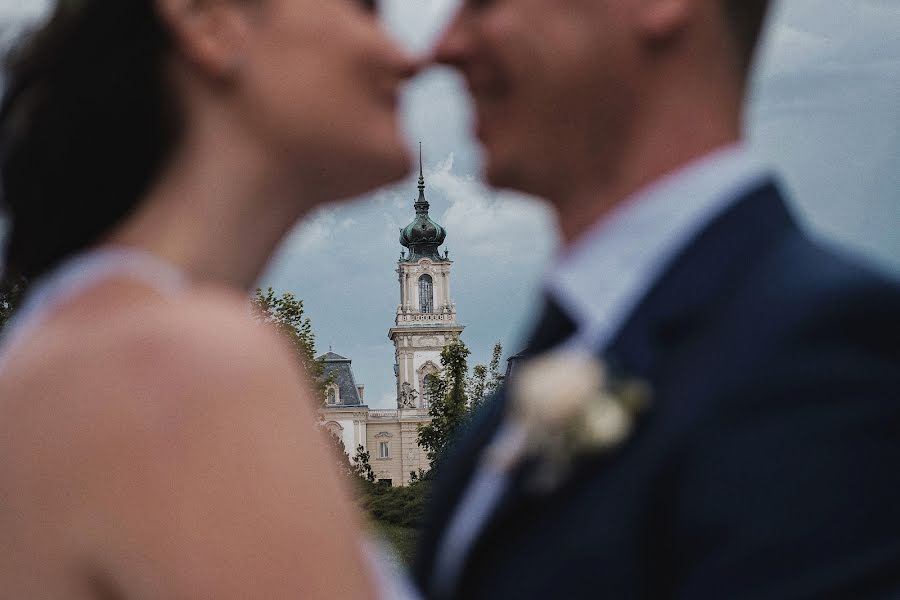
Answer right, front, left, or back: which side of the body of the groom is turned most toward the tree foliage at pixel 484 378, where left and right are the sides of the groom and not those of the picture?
right

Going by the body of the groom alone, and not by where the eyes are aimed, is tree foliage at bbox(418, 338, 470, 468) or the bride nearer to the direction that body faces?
the bride

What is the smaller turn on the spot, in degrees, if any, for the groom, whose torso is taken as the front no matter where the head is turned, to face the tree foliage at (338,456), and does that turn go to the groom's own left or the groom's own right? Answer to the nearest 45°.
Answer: approximately 90° to the groom's own right

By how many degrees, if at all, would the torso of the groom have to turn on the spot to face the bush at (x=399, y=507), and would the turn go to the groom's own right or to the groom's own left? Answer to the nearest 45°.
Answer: approximately 90° to the groom's own right

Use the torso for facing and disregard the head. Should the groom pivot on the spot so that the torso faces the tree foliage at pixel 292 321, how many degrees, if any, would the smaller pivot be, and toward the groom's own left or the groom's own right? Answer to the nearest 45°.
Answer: approximately 90° to the groom's own right

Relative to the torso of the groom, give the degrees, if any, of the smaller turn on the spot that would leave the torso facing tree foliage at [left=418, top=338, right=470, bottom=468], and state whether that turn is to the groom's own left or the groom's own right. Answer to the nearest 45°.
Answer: approximately 90° to the groom's own right

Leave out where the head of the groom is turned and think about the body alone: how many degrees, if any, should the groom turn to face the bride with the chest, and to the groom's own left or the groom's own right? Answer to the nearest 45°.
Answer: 0° — they already face them

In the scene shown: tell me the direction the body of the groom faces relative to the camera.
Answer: to the viewer's left

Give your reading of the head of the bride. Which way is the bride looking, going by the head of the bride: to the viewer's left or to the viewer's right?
to the viewer's right

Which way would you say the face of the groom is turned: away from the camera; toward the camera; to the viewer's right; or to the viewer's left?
to the viewer's left
